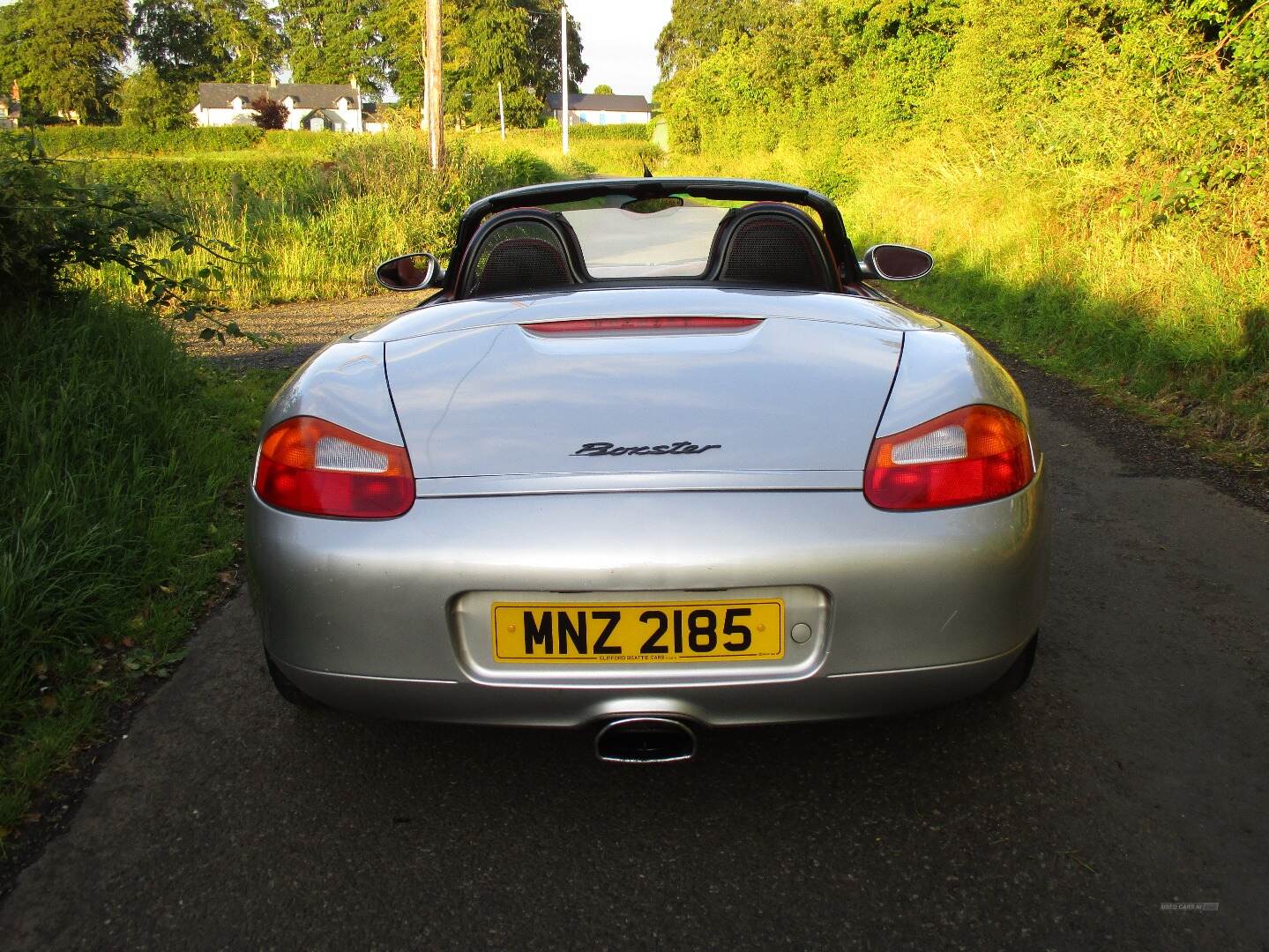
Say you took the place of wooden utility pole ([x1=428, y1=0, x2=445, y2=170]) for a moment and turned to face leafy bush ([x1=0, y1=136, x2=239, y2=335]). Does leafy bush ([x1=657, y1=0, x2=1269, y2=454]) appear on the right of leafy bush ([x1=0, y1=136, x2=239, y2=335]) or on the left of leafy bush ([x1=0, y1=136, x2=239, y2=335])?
left

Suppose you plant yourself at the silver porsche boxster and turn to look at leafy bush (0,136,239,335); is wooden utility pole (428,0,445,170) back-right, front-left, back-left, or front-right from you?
front-right

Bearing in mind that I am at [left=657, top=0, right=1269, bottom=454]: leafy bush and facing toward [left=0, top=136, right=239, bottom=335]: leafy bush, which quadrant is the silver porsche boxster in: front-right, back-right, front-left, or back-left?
front-left

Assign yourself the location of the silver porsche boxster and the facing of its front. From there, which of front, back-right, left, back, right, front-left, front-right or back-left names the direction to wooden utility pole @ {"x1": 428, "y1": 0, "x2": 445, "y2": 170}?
front

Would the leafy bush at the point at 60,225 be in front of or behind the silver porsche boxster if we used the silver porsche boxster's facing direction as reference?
in front

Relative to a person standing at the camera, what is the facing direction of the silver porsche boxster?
facing away from the viewer

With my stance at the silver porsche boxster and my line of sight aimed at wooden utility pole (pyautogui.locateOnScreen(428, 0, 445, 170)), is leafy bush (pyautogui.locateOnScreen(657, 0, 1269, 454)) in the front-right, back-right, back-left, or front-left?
front-right

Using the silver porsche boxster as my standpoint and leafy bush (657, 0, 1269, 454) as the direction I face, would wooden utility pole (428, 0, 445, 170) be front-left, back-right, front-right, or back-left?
front-left

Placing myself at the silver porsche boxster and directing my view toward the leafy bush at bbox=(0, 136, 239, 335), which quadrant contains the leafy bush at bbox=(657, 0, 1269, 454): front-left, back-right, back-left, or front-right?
front-right

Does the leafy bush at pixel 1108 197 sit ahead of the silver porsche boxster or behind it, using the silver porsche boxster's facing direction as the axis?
ahead
